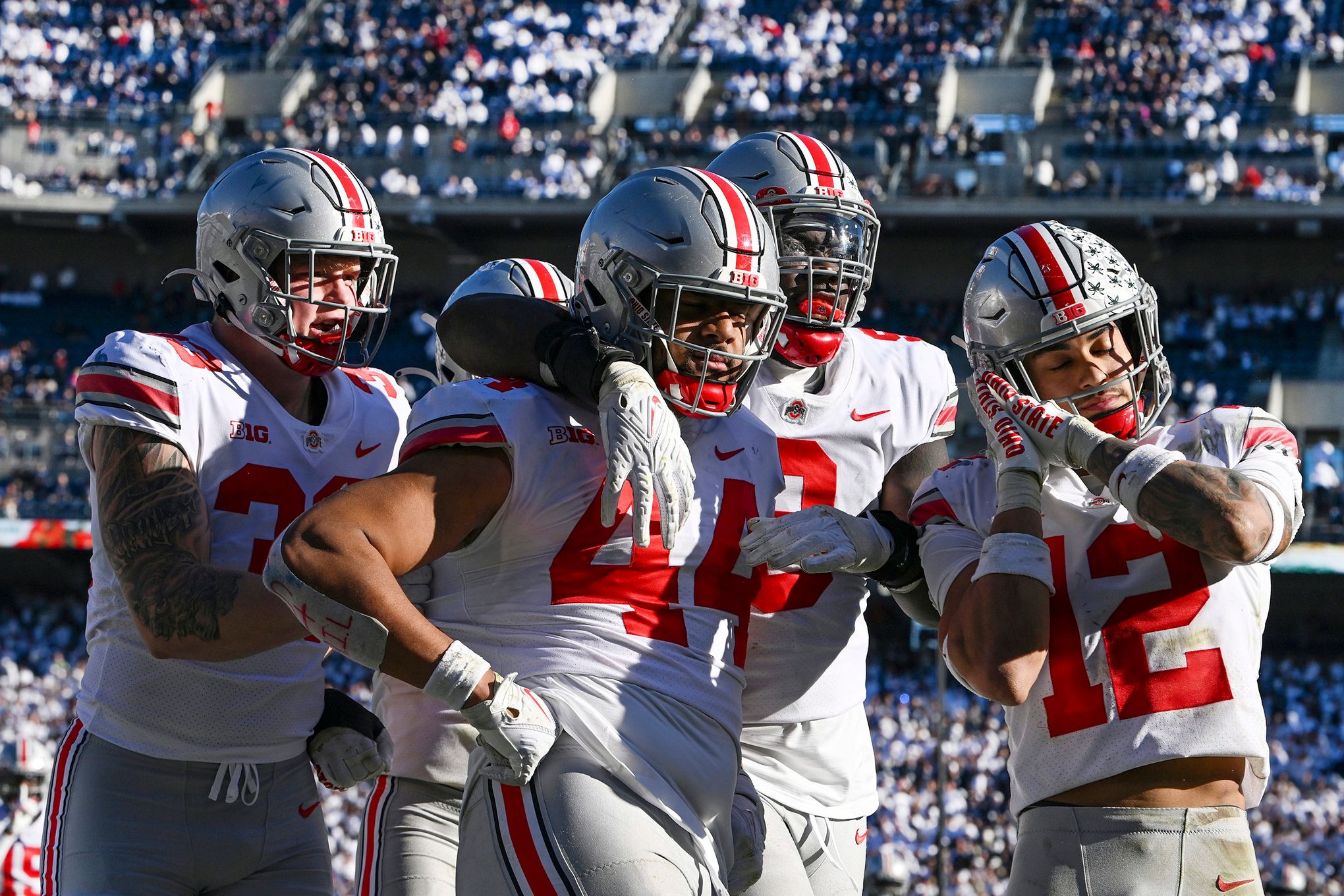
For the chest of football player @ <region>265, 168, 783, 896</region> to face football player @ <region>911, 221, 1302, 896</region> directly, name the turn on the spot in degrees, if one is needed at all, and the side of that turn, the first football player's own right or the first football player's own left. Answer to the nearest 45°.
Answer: approximately 45° to the first football player's own left

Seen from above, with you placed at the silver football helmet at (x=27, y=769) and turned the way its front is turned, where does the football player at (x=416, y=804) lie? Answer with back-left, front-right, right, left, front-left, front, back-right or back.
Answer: front

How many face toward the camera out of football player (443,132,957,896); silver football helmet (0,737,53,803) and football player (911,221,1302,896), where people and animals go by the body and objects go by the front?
3

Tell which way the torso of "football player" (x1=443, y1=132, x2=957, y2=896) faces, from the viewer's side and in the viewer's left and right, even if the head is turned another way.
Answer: facing the viewer

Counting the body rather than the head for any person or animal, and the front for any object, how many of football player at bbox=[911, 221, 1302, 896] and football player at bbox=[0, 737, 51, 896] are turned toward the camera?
2

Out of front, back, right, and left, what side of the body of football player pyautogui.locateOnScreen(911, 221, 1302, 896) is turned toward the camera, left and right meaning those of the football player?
front

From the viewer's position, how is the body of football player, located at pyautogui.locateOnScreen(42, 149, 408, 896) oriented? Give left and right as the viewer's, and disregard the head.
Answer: facing the viewer and to the right of the viewer

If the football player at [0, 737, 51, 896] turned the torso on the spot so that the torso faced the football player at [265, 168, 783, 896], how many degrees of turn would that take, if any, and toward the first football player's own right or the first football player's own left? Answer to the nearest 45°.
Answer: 0° — they already face them
